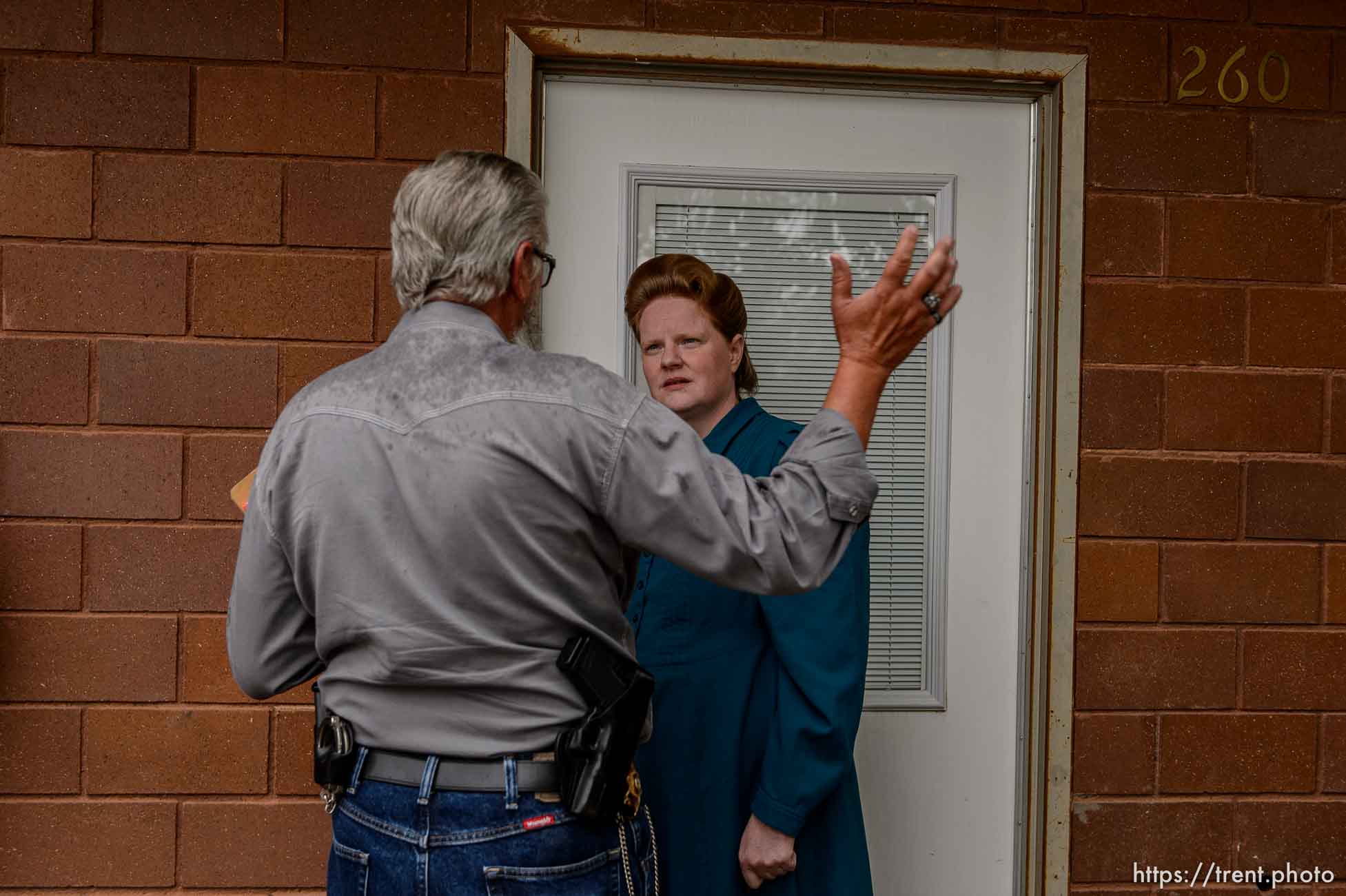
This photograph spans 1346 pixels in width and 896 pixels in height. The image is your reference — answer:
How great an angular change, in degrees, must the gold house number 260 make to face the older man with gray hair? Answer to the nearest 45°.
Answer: approximately 45° to its right

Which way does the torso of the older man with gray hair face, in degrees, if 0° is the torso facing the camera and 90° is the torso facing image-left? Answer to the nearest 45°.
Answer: approximately 225°

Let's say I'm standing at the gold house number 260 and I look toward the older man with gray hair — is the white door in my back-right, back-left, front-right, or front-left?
front-right

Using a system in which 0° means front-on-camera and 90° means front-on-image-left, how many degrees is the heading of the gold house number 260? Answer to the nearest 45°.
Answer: approximately 0°

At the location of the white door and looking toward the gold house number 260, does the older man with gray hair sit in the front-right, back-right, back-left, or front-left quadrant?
back-right

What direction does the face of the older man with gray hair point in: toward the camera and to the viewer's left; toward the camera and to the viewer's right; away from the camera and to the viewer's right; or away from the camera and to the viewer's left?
away from the camera and to the viewer's right

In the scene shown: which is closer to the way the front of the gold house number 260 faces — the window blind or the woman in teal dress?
the woman in teal dress

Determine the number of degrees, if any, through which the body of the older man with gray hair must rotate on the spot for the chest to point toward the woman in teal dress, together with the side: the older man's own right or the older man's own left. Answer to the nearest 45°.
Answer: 0° — they already face them

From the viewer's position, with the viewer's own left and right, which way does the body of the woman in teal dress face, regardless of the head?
facing the viewer and to the left of the viewer

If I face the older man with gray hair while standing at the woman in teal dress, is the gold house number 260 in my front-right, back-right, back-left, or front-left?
back-left

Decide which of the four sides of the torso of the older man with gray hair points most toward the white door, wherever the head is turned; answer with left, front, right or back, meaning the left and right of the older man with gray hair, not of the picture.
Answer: front

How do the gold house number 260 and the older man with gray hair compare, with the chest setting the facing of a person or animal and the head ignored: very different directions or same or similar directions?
very different directions

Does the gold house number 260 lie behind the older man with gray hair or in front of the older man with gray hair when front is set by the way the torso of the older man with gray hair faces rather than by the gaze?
in front

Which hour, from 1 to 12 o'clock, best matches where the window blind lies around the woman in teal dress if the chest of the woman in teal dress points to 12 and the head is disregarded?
The window blind is roughly at 5 o'clock from the woman in teal dress.

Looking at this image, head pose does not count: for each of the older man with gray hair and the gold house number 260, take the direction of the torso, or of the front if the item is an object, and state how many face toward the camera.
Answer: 1

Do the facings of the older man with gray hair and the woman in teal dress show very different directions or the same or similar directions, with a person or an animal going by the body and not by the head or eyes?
very different directions
